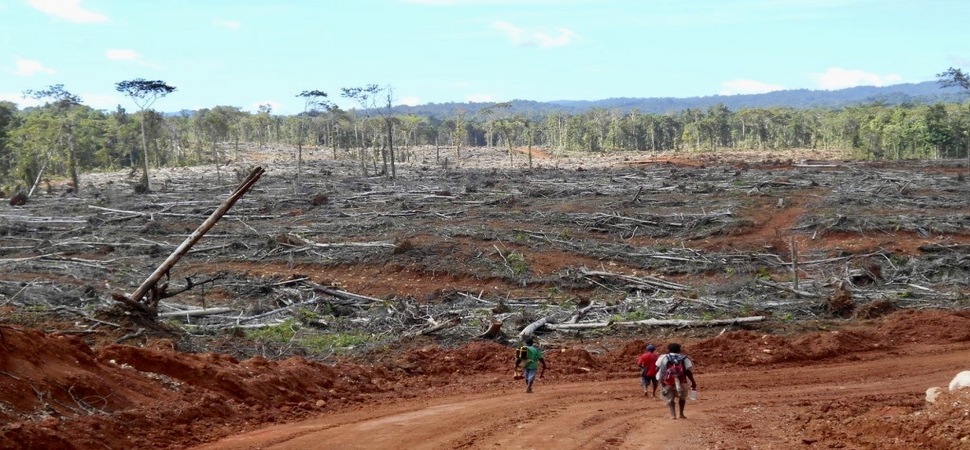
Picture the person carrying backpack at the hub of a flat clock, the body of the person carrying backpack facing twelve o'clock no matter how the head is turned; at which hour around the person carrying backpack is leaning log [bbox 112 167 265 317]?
The leaning log is roughly at 9 o'clock from the person carrying backpack.

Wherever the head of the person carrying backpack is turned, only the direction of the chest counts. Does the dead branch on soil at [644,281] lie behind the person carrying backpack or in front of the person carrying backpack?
in front

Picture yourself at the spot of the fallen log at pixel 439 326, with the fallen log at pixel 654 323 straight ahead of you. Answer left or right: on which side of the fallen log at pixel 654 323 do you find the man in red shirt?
right

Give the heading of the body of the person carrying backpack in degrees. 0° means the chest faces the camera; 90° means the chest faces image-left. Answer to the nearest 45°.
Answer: approximately 180°

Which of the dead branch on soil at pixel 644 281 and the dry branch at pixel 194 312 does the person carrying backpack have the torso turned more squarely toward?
the dead branch on soil

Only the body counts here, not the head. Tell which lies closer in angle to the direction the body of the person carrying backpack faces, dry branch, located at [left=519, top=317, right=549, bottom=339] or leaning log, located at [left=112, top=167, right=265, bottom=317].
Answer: the dry branch

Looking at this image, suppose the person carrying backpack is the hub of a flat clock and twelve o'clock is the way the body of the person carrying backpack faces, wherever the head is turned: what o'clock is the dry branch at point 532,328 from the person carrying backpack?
The dry branch is roughly at 11 o'clock from the person carrying backpack.

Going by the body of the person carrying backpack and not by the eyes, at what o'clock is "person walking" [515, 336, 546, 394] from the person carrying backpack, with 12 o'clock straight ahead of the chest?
The person walking is roughly at 10 o'clock from the person carrying backpack.

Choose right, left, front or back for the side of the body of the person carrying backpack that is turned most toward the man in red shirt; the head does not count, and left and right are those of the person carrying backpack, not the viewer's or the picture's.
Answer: front

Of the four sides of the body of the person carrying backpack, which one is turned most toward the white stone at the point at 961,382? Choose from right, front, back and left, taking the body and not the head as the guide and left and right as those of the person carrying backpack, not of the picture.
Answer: right

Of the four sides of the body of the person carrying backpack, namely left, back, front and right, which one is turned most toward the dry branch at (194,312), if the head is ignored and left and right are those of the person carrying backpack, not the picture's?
left

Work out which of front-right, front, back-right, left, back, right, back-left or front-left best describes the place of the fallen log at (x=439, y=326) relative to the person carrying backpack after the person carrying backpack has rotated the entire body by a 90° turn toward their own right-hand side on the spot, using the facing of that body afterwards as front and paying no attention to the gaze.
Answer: back-left
